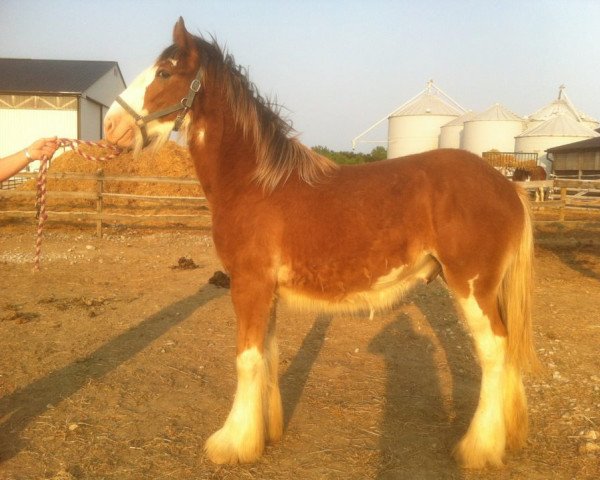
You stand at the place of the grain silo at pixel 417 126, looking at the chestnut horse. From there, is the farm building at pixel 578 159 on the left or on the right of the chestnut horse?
left

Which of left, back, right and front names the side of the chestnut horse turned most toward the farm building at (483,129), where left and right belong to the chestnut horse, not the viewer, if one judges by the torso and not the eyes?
right

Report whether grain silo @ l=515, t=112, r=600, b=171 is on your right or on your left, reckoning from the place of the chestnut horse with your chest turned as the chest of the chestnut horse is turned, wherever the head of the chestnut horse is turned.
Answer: on your right

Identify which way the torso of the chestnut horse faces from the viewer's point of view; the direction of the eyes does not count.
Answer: to the viewer's left

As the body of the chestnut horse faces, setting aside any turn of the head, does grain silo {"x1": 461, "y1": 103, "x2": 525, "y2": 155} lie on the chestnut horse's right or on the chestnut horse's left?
on the chestnut horse's right

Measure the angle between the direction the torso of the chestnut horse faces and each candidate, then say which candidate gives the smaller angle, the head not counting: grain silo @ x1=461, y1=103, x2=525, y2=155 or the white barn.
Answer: the white barn

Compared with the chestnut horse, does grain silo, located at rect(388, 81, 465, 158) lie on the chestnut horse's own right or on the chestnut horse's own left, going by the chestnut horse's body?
on the chestnut horse's own right

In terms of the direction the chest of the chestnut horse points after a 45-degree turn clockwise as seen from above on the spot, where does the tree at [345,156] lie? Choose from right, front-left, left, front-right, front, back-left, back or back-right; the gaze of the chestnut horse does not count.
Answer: front-right

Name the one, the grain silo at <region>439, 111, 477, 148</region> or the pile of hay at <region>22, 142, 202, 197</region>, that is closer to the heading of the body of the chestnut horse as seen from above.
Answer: the pile of hay

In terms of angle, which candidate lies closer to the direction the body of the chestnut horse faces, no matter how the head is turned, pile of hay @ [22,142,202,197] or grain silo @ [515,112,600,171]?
the pile of hay

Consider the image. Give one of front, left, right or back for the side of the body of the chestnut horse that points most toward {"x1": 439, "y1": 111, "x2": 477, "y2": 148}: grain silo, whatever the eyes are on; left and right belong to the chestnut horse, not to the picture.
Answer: right

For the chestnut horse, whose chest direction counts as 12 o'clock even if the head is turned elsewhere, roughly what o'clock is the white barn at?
The white barn is roughly at 2 o'clock from the chestnut horse.
